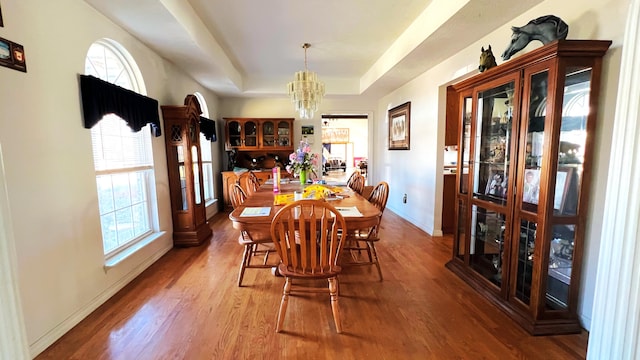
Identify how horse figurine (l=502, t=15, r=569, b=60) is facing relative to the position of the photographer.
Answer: facing to the left of the viewer

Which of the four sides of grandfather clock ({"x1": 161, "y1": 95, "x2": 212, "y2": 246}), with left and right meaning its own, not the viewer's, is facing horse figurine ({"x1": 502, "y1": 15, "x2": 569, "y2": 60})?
front

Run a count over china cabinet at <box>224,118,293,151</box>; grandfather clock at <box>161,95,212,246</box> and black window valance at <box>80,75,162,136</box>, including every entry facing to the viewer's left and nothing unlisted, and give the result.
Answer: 0

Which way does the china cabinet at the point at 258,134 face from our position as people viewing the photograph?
facing the viewer

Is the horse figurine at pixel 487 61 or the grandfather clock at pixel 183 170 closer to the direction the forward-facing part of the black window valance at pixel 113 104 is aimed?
the horse figurine

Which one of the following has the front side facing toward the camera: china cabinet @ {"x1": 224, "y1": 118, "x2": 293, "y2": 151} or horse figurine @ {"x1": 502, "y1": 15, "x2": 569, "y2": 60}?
the china cabinet

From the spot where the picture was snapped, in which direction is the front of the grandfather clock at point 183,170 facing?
facing the viewer and to the right of the viewer

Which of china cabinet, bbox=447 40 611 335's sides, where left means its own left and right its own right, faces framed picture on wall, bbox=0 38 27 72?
front

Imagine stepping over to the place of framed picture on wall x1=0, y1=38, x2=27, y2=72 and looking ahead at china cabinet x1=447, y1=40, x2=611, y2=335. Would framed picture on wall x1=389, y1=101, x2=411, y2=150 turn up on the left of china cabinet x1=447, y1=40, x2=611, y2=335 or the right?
left

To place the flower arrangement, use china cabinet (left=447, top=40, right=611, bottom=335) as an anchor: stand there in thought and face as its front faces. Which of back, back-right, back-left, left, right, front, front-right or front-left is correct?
front-right

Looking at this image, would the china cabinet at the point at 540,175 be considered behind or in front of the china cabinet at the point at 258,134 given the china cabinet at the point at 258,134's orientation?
in front

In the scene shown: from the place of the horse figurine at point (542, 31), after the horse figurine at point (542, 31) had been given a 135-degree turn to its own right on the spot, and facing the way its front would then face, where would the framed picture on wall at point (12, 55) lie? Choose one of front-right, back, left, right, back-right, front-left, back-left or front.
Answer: back

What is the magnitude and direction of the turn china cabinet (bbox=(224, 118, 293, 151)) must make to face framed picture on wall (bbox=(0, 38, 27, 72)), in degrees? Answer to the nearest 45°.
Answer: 0° — it already faces it

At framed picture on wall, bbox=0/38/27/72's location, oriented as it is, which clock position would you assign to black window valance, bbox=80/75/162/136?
The black window valance is roughly at 9 o'clock from the framed picture on wall.

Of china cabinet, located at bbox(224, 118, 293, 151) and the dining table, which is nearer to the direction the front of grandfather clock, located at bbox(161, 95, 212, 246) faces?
the dining table

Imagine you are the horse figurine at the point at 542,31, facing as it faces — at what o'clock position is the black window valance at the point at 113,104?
The black window valance is roughly at 11 o'clock from the horse figurine.

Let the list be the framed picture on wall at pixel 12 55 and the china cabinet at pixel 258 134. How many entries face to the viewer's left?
0
